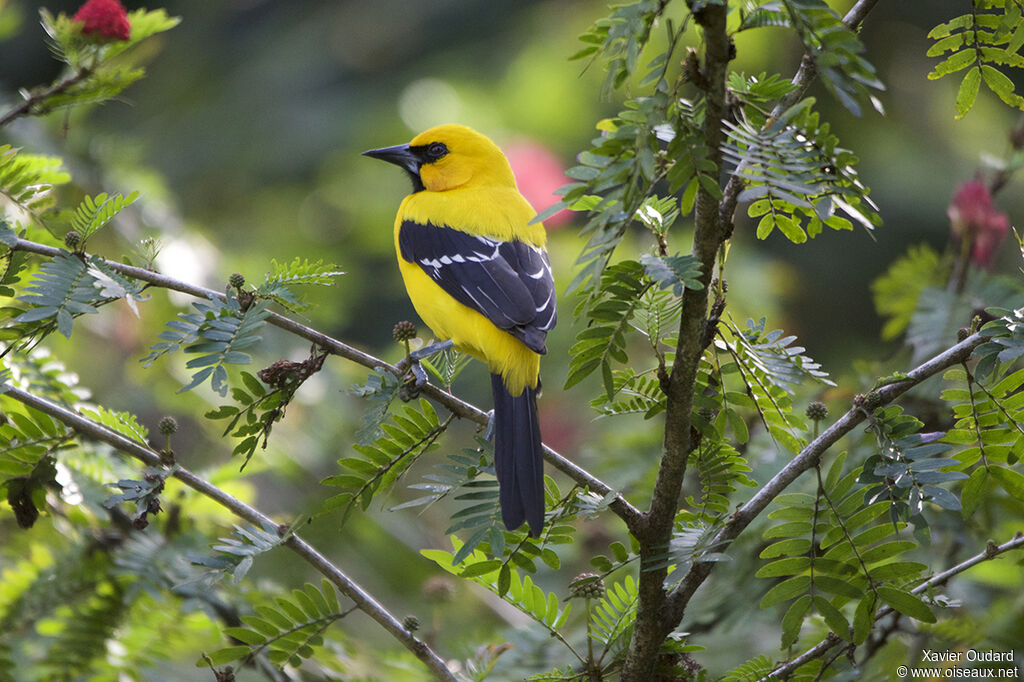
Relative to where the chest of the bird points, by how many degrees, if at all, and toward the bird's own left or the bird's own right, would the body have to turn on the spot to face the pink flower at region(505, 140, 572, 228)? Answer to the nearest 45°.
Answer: approximately 45° to the bird's own right

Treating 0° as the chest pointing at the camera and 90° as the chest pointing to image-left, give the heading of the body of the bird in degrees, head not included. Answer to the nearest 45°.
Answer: approximately 135°

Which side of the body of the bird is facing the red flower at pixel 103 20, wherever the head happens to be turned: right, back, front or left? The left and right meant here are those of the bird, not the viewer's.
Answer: left
